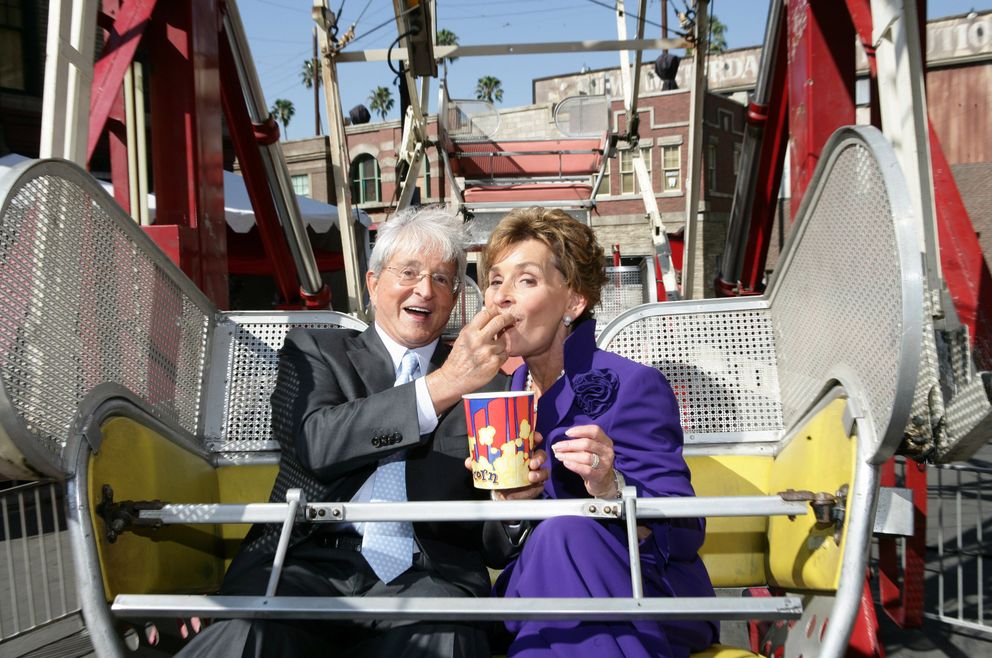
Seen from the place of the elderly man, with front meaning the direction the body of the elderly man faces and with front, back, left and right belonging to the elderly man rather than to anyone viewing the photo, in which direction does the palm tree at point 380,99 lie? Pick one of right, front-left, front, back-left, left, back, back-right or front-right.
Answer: back

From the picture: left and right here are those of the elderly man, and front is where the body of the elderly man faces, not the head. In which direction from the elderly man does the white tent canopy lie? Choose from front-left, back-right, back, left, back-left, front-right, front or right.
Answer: back

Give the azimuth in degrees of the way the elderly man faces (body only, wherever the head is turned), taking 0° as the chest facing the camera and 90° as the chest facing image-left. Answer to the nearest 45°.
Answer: approximately 0°
